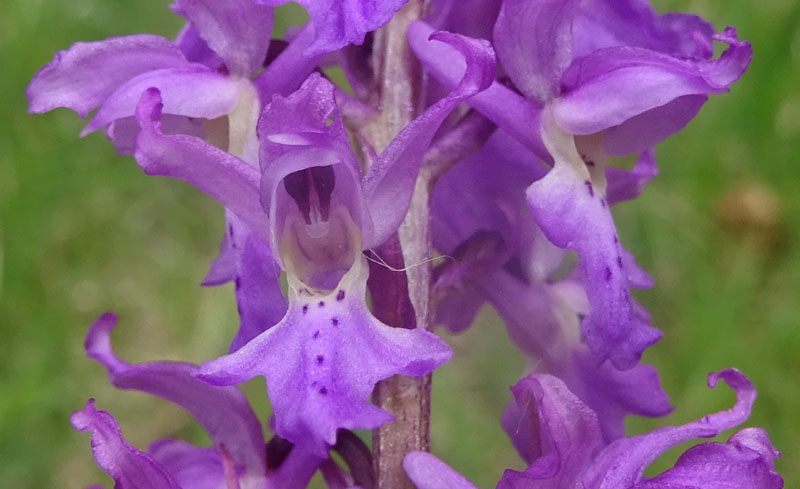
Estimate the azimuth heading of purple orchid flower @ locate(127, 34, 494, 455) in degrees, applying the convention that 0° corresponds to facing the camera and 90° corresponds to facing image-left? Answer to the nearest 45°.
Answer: approximately 0°
